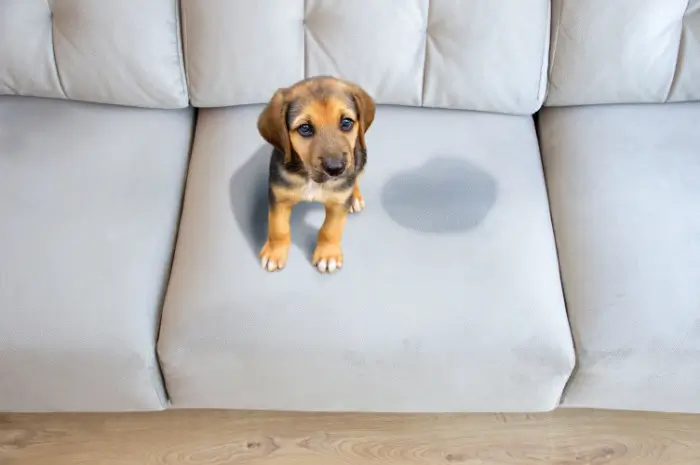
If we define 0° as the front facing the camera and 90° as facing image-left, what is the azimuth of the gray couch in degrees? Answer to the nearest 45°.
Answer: approximately 0°

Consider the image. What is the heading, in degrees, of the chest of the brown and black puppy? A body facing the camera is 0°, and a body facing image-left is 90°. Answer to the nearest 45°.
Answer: approximately 0°
